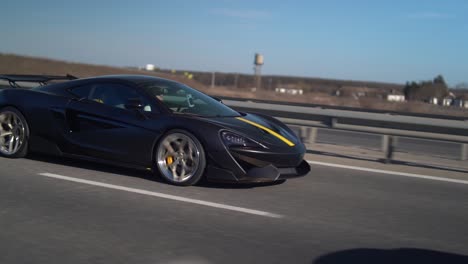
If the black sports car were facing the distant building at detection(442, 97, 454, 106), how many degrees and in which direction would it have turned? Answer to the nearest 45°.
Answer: approximately 90° to its left

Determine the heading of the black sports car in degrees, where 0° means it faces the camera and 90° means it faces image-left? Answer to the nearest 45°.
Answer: approximately 315°

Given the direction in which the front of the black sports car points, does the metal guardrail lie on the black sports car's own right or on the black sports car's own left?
on the black sports car's own left
